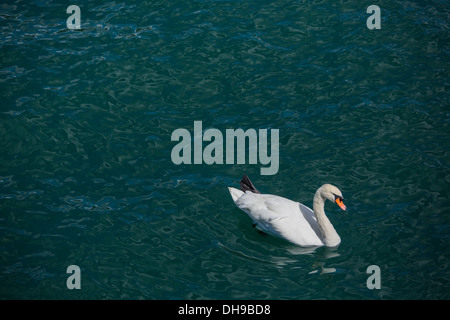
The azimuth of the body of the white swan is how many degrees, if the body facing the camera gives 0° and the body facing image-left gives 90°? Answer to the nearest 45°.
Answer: approximately 315°
